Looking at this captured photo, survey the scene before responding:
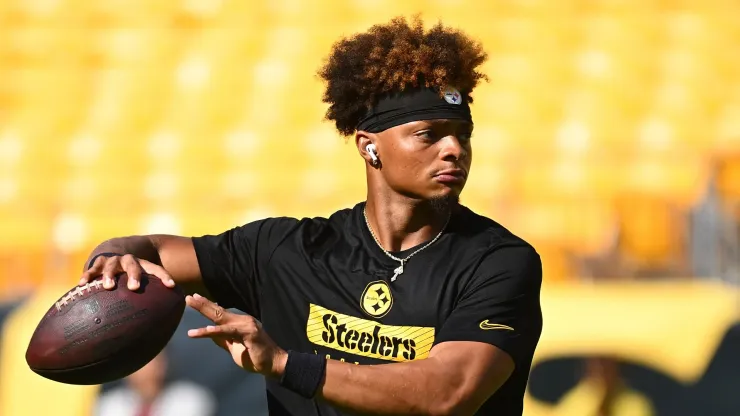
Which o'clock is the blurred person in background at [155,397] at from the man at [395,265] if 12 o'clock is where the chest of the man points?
The blurred person in background is roughly at 5 o'clock from the man.

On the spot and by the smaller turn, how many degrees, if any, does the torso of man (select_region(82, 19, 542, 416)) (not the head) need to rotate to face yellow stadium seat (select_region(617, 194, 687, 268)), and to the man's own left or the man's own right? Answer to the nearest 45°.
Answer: approximately 135° to the man's own left

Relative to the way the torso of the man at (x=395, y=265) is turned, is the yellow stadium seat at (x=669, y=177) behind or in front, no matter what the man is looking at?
behind

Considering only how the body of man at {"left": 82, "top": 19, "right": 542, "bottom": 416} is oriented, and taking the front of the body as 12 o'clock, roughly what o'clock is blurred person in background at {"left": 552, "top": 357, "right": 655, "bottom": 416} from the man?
The blurred person in background is roughly at 7 o'clock from the man.

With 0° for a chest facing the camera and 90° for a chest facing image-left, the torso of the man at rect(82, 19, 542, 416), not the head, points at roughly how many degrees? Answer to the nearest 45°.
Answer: approximately 0°

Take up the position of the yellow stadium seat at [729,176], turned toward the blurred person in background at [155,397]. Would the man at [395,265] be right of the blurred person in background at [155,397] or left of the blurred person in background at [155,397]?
left

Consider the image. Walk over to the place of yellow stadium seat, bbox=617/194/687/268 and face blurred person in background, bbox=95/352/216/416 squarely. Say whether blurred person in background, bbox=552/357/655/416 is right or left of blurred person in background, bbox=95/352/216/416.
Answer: left

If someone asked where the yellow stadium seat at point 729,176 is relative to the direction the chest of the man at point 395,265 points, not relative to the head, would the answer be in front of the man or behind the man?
behind
